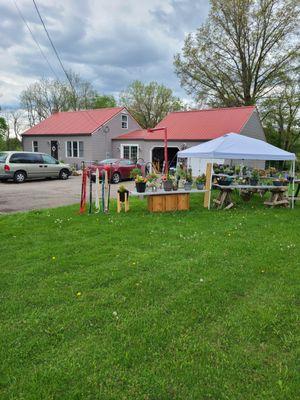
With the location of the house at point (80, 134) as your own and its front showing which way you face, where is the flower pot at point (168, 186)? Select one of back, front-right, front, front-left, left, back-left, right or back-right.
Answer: front-left

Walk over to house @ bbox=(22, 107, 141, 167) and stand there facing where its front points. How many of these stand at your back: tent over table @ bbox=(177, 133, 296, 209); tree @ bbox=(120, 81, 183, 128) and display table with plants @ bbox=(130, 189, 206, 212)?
1

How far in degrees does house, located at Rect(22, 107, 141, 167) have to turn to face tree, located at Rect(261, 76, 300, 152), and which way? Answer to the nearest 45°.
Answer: approximately 135° to its left

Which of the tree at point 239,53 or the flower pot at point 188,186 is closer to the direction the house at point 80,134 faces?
the flower pot

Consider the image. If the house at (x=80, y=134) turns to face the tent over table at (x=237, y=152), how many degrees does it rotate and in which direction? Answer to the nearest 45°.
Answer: approximately 45° to its left

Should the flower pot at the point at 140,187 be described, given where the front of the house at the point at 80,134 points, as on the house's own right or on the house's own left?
on the house's own left

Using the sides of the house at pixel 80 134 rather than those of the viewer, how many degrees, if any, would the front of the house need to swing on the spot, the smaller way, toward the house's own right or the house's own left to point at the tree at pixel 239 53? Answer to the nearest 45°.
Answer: approximately 135° to the house's own left

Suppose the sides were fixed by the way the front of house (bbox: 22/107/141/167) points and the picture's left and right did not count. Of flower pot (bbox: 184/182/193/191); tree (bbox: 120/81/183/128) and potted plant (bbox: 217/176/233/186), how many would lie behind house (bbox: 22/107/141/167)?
1

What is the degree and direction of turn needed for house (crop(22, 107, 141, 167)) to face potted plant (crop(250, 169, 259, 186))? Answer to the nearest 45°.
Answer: approximately 45° to its left

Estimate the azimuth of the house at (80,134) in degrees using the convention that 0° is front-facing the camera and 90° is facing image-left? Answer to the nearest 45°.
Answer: approximately 45°

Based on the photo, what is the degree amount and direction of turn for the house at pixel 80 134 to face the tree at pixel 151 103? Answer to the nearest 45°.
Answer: approximately 180°

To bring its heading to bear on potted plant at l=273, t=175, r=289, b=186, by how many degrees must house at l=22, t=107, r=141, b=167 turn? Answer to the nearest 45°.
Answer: approximately 45° to its left

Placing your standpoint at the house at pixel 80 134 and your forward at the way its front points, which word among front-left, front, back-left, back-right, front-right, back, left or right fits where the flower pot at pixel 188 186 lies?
front-left

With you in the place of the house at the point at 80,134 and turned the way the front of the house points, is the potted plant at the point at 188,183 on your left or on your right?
on your left

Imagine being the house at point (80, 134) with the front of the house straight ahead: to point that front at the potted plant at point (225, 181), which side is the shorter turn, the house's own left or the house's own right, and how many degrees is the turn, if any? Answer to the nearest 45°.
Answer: approximately 45° to the house's own left
